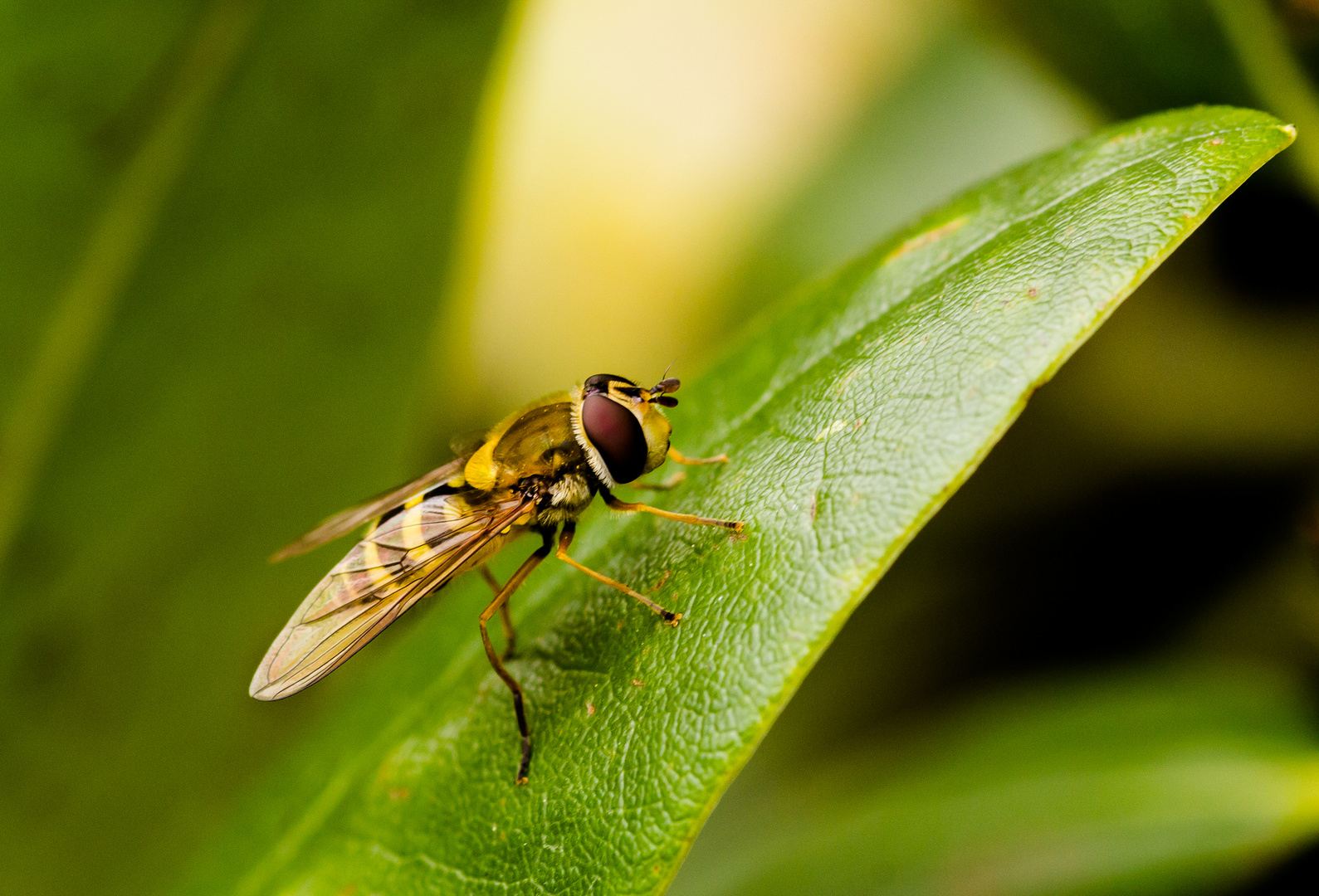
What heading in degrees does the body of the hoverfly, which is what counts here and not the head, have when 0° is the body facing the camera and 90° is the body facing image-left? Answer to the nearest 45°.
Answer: approximately 270°

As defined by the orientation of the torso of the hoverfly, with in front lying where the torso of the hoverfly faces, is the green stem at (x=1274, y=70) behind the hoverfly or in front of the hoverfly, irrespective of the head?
in front
